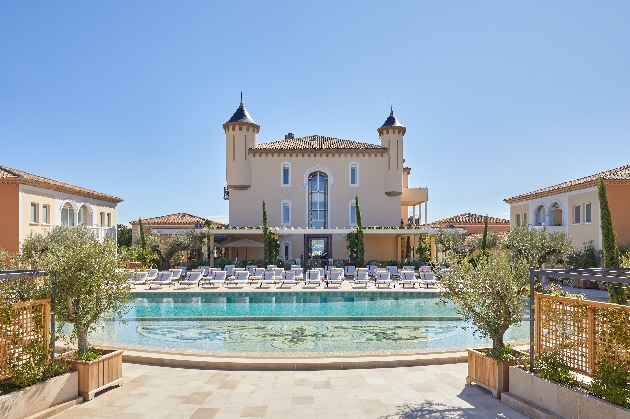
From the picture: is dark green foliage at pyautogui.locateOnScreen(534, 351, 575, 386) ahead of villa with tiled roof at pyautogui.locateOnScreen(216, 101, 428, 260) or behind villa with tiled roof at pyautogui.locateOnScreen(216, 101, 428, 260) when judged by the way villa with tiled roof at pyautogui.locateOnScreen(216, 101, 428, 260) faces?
ahead

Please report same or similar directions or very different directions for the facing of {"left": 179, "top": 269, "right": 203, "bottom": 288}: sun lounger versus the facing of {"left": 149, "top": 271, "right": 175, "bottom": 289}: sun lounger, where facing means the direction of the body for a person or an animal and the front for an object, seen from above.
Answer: same or similar directions

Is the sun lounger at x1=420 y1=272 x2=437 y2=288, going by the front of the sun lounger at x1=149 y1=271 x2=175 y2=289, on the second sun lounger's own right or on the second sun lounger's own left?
on the second sun lounger's own left

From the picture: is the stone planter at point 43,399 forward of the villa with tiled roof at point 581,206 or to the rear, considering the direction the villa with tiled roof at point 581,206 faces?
forward

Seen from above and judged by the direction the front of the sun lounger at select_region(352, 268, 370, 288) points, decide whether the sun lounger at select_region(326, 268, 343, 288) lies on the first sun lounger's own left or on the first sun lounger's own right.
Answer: on the first sun lounger's own right

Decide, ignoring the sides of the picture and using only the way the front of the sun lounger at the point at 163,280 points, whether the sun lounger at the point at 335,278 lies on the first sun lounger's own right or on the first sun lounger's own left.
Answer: on the first sun lounger's own left

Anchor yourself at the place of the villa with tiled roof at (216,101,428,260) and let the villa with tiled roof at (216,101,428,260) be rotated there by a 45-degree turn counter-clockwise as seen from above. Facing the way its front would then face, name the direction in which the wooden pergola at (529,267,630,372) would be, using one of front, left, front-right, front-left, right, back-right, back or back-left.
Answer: front-right

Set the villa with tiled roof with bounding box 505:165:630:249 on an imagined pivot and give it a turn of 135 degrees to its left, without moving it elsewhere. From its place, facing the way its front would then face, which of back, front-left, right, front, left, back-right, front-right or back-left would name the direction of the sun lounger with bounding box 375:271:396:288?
back-right

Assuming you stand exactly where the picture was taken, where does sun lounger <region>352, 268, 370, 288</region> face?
facing the viewer

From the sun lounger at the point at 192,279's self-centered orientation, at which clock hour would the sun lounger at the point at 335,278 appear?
the sun lounger at the point at 335,278 is roughly at 8 o'clock from the sun lounger at the point at 192,279.

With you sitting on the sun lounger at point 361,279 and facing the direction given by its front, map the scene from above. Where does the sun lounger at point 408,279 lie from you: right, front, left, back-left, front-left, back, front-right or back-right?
left

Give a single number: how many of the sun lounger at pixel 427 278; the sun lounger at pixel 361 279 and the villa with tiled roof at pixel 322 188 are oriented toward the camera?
3
